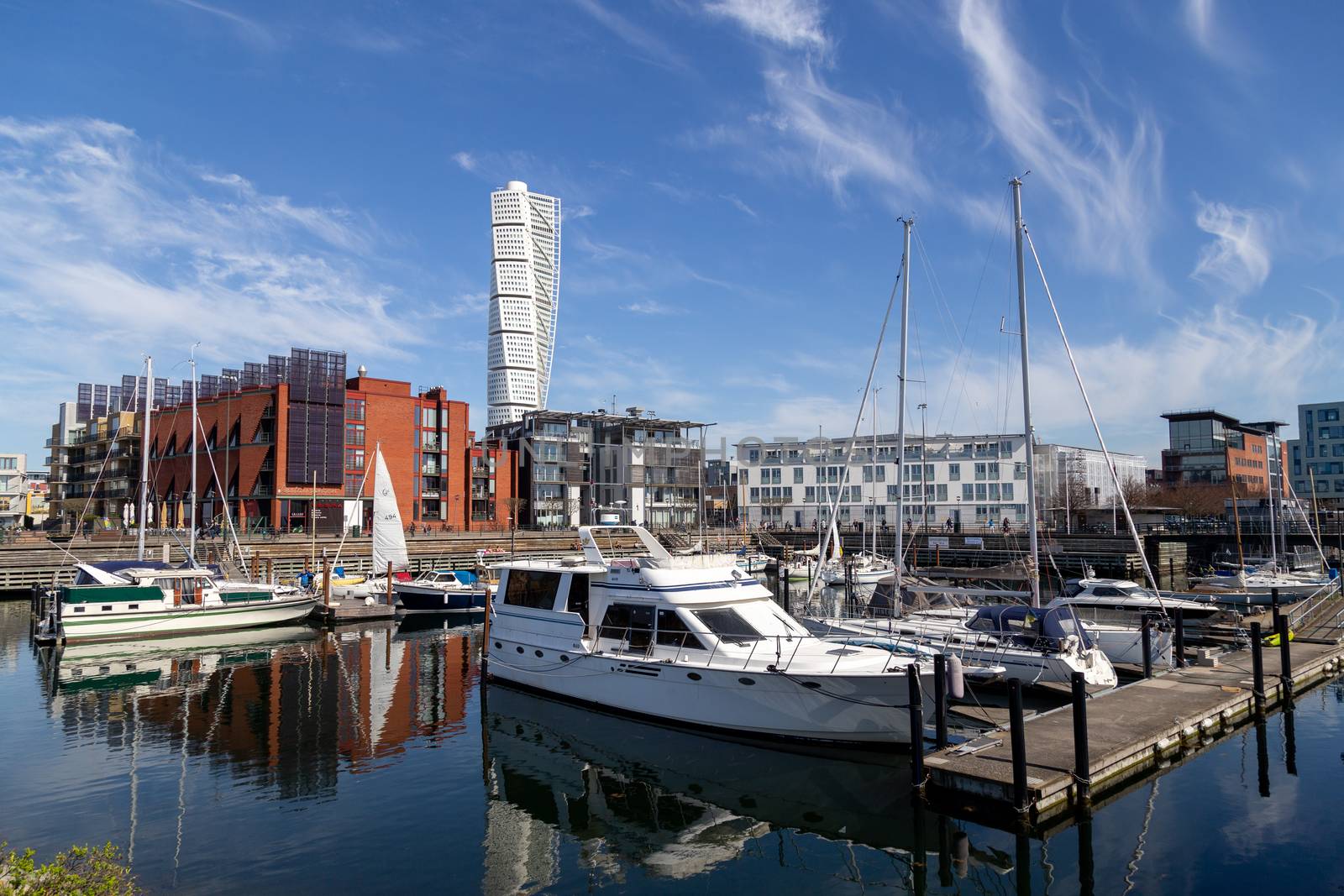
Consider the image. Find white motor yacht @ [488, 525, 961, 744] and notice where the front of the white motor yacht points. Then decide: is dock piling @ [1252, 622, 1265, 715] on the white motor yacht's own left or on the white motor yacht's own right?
on the white motor yacht's own left

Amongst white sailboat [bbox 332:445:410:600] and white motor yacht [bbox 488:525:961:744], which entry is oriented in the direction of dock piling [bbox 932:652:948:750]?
the white motor yacht

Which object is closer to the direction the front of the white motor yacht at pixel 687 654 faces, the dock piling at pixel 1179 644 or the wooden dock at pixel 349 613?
the dock piling

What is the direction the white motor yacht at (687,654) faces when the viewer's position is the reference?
facing the viewer and to the right of the viewer

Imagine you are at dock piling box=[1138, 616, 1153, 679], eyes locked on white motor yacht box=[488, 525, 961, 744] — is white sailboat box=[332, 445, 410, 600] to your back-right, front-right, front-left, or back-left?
front-right

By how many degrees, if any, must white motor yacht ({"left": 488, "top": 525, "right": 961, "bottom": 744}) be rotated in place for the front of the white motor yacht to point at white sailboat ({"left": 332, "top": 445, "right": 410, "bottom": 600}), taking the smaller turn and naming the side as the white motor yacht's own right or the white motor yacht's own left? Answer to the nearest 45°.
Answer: approximately 180°
